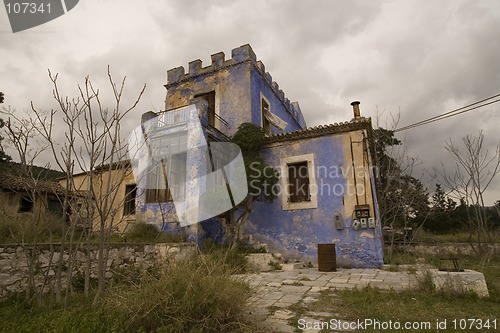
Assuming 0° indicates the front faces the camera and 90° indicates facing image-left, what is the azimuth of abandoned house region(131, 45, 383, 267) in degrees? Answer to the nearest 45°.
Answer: approximately 45°

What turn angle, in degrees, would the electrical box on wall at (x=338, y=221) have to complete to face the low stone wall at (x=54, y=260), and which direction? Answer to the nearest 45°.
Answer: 0° — it already faces it

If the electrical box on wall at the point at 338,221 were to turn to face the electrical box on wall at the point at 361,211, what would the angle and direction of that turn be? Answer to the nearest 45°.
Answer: approximately 135° to its left

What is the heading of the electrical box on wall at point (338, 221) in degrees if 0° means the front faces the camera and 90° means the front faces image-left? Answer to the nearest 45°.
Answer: approximately 45°

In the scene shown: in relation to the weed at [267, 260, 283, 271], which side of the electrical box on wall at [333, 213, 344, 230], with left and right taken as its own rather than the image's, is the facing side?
front
